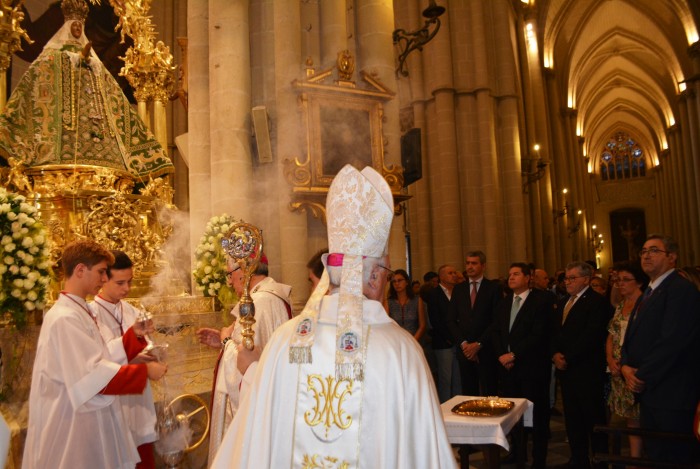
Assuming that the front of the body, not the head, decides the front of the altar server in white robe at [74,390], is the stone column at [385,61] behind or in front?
in front

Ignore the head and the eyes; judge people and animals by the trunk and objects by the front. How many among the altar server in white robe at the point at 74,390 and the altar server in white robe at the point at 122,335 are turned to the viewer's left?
0

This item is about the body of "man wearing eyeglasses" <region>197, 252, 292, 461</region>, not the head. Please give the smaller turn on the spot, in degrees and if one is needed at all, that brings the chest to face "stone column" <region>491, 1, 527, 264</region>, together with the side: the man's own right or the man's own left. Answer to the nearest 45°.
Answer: approximately 135° to the man's own right

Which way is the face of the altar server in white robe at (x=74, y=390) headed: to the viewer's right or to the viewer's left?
to the viewer's right

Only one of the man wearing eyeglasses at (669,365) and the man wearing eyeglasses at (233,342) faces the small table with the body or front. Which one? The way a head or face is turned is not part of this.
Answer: the man wearing eyeglasses at (669,365)

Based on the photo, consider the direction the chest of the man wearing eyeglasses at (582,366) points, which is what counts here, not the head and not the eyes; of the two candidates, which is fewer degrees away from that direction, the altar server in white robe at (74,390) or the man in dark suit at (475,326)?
the altar server in white robe

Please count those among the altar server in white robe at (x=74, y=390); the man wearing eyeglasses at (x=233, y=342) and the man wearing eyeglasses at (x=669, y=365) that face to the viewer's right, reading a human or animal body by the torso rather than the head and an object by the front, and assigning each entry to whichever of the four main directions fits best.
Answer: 1

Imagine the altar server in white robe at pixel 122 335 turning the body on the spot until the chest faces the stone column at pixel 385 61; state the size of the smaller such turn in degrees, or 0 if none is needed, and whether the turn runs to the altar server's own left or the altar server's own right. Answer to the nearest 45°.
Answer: approximately 90° to the altar server's own left

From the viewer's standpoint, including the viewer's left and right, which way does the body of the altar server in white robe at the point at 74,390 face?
facing to the right of the viewer

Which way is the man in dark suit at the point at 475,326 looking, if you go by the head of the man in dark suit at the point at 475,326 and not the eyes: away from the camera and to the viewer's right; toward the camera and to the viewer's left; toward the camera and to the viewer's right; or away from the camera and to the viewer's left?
toward the camera and to the viewer's left

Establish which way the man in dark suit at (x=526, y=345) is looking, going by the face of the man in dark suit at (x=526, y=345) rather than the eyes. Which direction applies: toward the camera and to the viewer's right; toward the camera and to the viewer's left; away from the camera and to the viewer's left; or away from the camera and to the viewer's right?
toward the camera and to the viewer's left

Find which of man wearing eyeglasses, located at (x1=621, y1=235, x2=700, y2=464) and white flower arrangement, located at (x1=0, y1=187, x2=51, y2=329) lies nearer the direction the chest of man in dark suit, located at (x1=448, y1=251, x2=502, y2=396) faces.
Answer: the white flower arrangement
